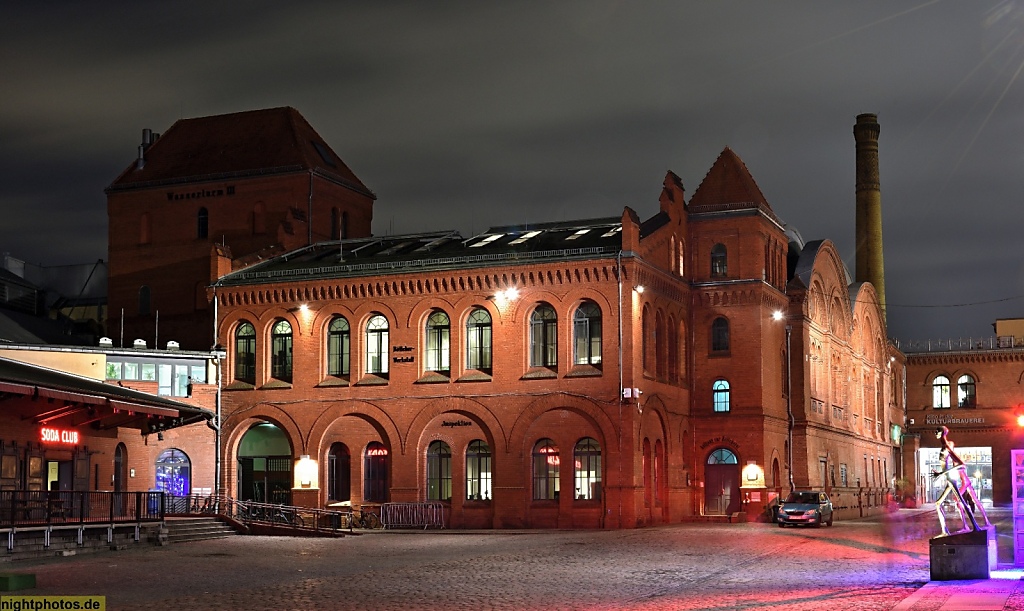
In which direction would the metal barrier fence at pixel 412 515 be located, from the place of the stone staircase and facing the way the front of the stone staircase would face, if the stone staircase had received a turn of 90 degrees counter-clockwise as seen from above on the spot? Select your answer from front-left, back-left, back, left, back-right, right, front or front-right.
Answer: front

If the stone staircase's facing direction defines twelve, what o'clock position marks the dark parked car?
The dark parked car is roughly at 10 o'clock from the stone staircase.

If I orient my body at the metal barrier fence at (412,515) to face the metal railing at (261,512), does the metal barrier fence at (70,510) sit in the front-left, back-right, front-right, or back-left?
front-left

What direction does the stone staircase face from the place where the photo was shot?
facing the viewer and to the right of the viewer

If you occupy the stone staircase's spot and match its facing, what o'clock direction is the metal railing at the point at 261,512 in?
The metal railing is roughly at 8 o'clock from the stone staircase.

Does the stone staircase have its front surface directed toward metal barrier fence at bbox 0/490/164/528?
no

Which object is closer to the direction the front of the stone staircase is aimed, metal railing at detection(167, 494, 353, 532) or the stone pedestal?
the stone pedestal

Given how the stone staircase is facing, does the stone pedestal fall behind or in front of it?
in front
